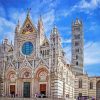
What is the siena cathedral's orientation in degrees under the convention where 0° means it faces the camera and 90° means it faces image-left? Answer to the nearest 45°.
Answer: approximately 45°
